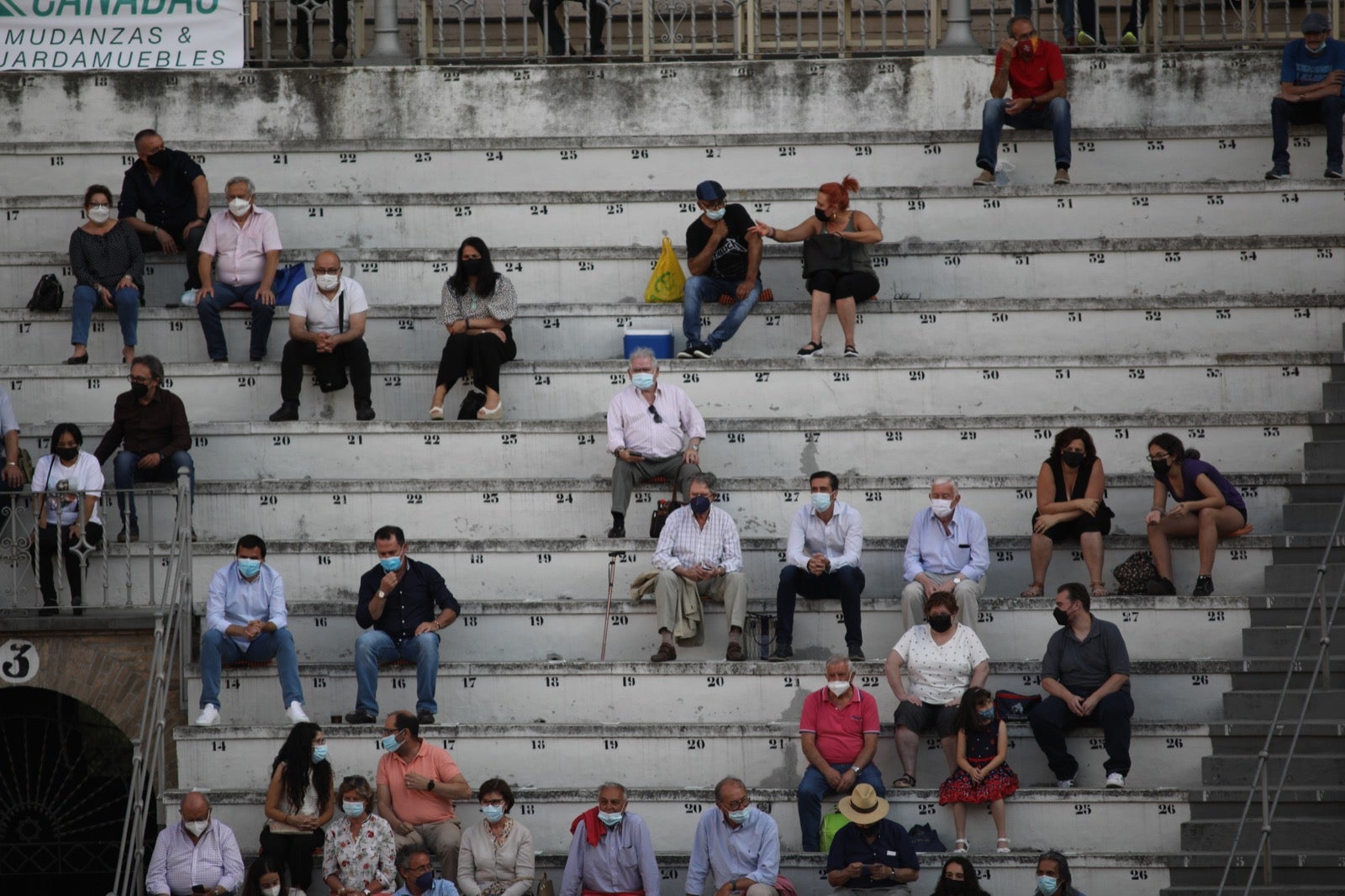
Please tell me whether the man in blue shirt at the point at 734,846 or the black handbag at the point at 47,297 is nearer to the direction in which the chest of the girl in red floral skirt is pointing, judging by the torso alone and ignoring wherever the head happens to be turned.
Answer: the man in blue shirt

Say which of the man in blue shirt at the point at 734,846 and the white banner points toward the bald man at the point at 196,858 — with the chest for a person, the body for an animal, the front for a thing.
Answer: the white banner

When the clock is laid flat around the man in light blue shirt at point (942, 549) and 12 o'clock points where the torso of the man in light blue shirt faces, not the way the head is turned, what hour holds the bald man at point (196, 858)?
The bald man is roughly at 2 o'clock from the man in light blue shirt.

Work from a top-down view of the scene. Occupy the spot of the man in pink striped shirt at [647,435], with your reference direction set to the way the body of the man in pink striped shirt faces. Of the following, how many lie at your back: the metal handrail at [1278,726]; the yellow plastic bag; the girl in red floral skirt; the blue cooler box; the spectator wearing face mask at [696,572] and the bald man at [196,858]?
2

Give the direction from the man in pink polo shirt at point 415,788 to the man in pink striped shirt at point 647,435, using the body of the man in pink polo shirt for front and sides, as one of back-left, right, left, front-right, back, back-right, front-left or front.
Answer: back

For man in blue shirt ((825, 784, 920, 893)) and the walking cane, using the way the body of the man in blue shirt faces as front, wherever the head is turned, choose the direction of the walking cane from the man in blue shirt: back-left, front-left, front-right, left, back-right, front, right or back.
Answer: back-right

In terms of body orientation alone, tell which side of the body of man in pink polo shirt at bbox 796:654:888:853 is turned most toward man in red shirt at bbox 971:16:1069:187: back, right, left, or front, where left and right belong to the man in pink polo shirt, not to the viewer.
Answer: back

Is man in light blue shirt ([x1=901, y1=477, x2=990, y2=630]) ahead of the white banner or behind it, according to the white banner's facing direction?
ahead
